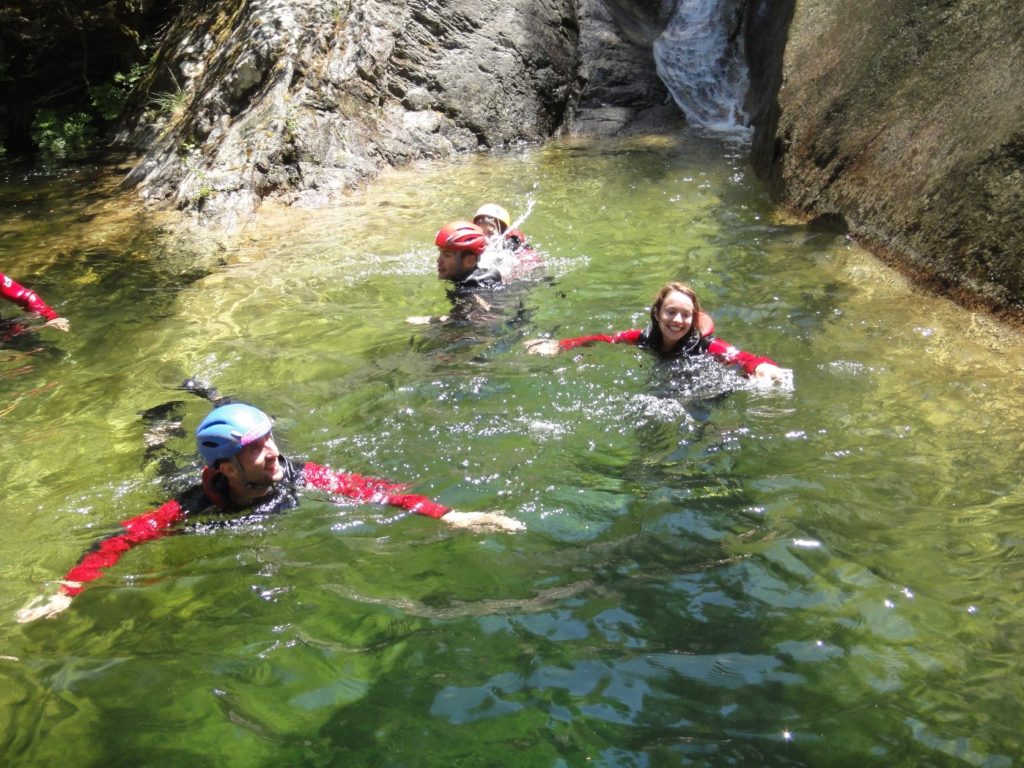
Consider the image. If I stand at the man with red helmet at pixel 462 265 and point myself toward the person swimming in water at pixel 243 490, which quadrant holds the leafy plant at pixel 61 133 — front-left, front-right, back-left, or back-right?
back-right

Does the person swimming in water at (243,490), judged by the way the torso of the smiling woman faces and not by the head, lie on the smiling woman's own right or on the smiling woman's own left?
on the smiling woman's own right

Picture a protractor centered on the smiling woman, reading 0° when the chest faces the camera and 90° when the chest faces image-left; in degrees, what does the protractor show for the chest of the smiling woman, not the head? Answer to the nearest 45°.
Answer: approximately 0°

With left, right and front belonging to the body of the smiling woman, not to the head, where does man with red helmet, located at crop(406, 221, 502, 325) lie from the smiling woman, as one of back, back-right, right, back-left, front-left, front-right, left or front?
back-right

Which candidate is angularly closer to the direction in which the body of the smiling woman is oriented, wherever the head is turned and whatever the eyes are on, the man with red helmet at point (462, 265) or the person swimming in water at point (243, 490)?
the person swimming in water

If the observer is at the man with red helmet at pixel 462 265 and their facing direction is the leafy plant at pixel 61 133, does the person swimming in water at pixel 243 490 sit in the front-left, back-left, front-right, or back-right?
back-left

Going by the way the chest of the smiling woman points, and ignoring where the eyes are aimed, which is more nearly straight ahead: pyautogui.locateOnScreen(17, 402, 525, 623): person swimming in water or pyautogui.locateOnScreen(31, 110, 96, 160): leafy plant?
the person swimming in water

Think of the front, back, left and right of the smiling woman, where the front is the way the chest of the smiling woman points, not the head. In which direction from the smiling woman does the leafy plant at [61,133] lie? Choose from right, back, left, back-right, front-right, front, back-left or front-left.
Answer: back-right
